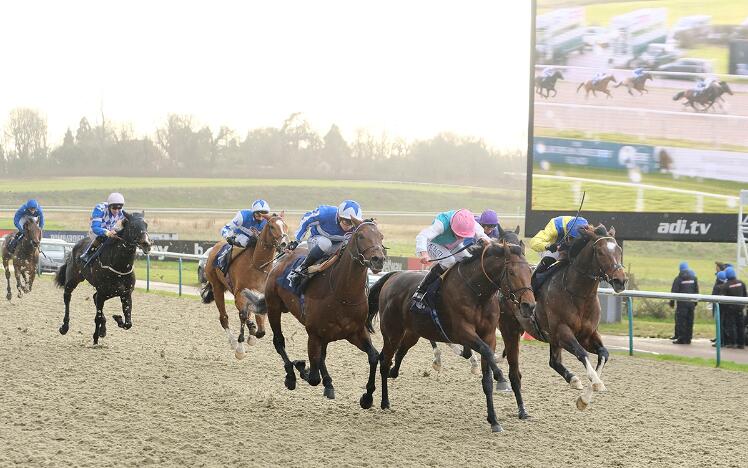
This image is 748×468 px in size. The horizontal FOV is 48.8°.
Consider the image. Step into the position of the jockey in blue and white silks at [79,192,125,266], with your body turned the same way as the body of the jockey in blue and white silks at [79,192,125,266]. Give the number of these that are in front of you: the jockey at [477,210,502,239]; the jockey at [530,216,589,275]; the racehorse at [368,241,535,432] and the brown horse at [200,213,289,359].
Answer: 4

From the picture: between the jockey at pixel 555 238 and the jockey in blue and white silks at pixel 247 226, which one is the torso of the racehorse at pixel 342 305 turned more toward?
the jockey

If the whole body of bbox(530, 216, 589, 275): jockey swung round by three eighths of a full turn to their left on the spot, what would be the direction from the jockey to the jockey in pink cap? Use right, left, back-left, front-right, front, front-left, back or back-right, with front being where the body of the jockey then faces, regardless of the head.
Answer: back-left

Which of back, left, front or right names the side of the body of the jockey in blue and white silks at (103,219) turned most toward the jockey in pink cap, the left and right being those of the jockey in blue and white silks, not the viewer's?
front

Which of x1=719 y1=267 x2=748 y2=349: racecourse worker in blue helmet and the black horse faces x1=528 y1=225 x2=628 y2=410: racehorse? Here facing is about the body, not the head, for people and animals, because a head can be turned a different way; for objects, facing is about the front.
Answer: the black horse

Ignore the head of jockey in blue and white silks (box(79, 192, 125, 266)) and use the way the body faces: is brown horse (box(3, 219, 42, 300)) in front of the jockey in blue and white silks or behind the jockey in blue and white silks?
behind

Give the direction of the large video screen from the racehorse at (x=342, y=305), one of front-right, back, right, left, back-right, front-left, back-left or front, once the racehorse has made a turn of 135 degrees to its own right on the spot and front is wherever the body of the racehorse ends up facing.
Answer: back-right

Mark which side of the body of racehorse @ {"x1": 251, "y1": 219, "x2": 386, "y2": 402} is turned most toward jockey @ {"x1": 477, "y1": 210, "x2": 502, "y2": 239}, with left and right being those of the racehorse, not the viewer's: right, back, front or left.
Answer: left

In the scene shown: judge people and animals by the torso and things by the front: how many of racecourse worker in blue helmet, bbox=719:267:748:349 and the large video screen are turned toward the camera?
1

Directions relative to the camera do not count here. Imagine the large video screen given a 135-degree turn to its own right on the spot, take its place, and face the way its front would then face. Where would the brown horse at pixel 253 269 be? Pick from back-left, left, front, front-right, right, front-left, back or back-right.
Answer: left

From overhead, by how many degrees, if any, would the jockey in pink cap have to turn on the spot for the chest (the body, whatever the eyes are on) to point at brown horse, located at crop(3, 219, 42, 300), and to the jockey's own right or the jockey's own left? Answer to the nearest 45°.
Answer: approximately 180°

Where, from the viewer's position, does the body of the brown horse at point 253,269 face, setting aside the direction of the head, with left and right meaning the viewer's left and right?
facing the viewer and to the right of the viewer

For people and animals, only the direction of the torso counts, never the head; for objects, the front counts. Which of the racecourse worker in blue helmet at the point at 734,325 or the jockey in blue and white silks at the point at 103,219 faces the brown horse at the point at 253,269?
the jockey in blue and white silks

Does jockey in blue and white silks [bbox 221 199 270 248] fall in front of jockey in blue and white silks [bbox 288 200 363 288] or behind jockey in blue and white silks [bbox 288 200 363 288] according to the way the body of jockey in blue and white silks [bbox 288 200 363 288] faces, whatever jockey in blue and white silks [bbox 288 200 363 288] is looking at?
behind

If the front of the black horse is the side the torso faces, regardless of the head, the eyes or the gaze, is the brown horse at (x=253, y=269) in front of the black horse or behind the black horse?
in front

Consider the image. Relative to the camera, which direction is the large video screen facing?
toward the camera

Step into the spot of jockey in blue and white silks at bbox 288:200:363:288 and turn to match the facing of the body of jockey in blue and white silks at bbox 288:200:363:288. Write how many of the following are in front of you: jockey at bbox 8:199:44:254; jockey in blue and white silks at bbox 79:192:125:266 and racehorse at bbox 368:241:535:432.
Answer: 1

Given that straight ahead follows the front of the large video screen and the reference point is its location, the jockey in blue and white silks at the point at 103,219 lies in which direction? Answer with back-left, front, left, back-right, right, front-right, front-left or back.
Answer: front-right

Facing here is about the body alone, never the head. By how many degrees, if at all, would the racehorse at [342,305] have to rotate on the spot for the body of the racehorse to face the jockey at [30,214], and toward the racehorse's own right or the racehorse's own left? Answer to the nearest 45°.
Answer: approximately 180°
